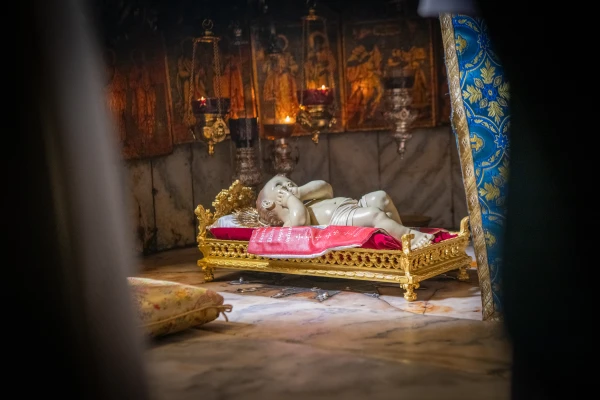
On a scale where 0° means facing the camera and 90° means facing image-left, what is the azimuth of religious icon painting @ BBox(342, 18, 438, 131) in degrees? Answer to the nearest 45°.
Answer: approximately 0°

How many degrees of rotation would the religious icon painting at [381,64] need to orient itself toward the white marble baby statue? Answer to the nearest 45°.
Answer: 0° — it already faces it

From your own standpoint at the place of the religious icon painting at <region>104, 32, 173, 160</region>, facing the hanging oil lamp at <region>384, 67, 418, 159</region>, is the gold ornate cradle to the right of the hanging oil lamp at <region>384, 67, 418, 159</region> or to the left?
right

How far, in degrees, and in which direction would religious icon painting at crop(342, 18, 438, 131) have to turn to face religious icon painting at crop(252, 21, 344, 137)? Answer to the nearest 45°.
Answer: approximately 90° to its right

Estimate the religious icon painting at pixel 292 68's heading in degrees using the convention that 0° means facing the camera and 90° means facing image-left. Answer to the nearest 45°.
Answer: approximately 0°

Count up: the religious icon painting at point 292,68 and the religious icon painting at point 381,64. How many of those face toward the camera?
2

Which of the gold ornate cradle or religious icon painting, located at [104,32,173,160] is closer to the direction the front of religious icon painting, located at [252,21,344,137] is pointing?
the gold ornate cradle

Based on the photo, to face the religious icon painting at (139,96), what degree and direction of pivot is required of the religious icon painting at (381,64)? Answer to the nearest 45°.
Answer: approximately 45° to its right

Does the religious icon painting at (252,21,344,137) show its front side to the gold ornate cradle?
yes
